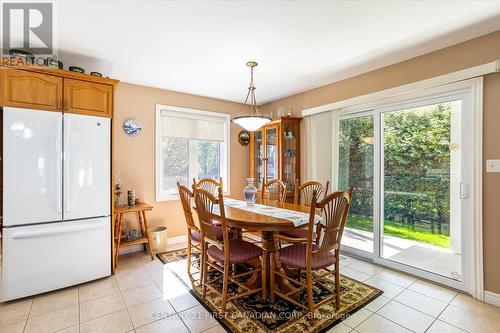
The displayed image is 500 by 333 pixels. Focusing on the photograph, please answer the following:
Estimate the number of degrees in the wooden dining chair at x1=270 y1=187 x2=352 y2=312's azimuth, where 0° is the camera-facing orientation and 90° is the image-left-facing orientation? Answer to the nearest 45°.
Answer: approximately 135°

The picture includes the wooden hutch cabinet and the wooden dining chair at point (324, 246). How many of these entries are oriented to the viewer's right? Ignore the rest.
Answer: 0

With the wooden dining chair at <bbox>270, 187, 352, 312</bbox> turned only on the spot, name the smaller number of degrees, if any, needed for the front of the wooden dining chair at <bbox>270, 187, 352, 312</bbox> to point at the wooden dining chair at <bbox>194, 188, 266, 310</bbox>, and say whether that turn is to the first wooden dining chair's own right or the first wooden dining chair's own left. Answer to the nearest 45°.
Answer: approximately 45° to the first wooden dining chair's own left

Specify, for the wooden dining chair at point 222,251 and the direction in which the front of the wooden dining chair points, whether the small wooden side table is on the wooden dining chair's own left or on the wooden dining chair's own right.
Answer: on the wooden dining chair's own left

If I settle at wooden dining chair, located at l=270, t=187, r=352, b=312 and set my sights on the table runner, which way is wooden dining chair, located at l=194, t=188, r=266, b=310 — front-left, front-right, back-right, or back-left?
front-left

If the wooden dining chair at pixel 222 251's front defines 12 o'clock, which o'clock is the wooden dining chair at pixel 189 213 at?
the wooden dining chair at pixel 189 213 is roughly at 9 o'clock from the wooden dining chair at pixel 222 251.

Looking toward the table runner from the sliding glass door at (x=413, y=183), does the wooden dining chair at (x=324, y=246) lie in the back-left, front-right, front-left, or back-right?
front-left

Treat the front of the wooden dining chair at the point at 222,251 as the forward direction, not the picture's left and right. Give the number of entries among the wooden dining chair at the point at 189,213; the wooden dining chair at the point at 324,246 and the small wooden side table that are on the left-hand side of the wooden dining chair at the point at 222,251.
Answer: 2

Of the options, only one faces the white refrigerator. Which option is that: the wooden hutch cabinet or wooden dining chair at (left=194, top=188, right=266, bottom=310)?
the wooden hutch cabinet

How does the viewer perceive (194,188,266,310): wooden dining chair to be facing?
facing away from the viewer and to the right of the viewer

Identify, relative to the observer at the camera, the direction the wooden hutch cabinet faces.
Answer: facing the viewer and to the left of the viewer

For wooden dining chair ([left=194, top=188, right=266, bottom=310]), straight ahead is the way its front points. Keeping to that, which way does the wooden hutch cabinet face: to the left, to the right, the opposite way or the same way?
the opposite way

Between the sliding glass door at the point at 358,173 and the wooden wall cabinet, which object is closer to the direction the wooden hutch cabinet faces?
the wooden wall cabinet

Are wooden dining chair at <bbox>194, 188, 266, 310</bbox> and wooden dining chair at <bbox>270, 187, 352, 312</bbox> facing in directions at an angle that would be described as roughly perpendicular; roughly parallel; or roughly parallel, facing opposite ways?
roughly perpendicular
